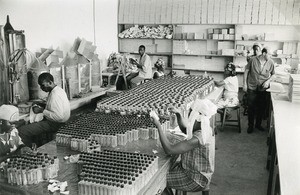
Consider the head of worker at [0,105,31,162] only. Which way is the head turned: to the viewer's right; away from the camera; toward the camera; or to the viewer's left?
to the viewer's right

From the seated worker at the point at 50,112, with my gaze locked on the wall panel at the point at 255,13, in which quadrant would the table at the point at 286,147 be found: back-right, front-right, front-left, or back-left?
front-right

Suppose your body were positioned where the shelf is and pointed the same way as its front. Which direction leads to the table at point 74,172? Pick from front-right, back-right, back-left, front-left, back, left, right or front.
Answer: front

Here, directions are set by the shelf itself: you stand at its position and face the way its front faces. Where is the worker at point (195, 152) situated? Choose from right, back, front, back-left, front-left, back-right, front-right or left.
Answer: front

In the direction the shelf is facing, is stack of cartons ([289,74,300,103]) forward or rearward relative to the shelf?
forward

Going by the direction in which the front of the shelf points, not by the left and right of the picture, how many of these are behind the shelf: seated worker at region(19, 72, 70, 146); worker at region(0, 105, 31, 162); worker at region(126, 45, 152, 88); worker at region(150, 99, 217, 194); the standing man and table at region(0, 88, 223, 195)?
0

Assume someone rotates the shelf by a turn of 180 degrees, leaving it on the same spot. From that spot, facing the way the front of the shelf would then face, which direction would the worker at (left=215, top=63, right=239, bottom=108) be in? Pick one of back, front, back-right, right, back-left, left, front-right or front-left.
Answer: back

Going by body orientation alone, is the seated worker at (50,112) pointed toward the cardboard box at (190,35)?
no

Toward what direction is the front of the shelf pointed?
toward the camera
